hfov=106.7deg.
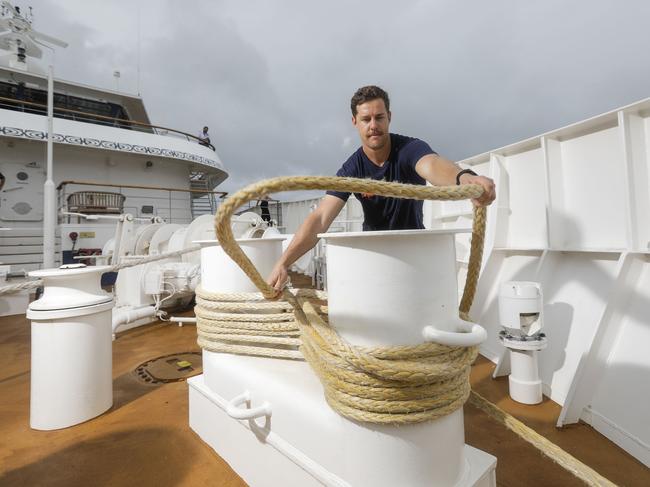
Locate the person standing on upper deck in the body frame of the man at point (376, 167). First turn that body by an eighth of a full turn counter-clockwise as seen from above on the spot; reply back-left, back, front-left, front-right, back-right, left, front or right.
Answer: back

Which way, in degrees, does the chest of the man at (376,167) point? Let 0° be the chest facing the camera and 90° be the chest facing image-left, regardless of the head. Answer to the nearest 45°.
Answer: approximately 0°

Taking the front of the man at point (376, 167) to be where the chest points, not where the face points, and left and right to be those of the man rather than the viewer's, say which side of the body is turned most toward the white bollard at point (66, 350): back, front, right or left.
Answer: right
